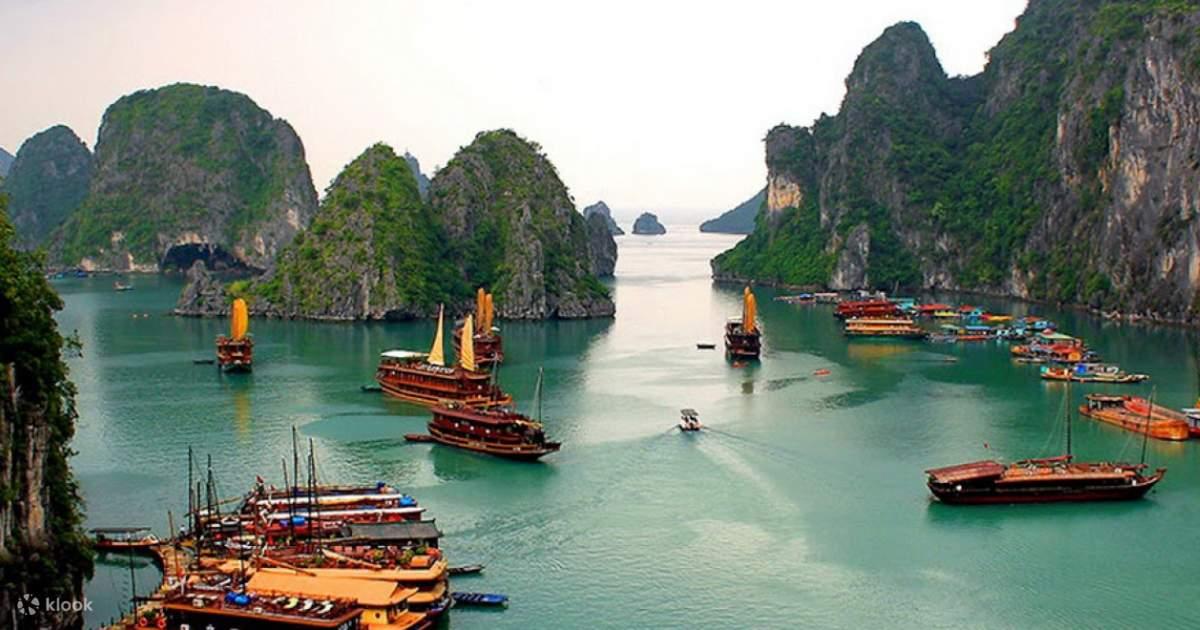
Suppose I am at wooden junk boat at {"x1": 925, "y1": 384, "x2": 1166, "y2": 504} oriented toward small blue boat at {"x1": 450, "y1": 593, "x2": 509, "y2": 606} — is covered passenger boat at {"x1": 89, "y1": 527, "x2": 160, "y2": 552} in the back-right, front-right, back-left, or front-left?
front-right

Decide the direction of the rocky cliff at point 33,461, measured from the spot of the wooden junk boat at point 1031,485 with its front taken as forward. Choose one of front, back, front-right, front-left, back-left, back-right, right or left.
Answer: back-right

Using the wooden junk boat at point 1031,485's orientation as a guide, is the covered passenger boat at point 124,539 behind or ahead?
behind

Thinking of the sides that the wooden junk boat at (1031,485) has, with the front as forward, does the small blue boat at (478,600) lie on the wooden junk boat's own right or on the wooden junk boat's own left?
on the wooden junk boat's own right

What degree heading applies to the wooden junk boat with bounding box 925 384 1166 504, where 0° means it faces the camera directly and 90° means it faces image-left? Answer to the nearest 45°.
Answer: approximately 270°

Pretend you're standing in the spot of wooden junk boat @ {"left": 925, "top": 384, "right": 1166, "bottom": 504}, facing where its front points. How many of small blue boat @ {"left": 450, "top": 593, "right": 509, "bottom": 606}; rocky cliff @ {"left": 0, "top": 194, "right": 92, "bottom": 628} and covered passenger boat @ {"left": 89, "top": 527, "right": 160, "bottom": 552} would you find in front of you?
0
